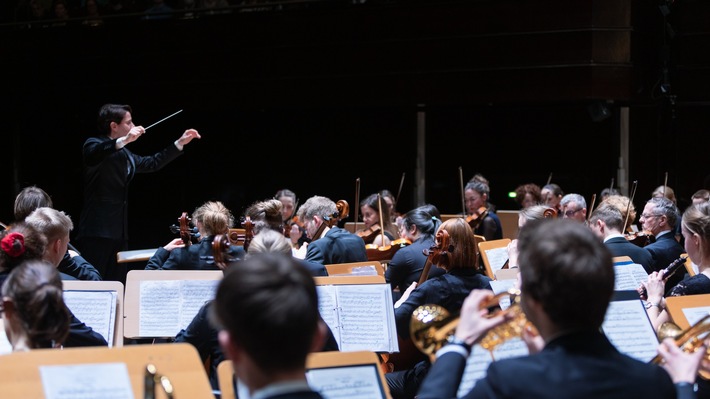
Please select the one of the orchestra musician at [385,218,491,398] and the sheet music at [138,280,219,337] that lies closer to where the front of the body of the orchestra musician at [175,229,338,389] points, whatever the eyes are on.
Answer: the sheet music

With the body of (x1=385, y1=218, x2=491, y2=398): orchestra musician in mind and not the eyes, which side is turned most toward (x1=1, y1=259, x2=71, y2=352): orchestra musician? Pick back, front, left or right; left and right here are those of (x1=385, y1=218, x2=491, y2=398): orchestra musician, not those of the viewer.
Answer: left

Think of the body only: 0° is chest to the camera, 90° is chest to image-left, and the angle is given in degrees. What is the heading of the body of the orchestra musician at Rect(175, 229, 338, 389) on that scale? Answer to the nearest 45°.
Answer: approximately 180°

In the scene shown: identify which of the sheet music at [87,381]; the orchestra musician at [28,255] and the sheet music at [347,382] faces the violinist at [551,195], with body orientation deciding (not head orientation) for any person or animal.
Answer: the orchestra musician

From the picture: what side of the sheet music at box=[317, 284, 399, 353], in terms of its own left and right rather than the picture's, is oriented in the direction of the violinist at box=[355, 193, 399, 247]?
back

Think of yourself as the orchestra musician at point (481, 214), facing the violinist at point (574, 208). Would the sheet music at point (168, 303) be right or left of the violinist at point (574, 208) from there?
right

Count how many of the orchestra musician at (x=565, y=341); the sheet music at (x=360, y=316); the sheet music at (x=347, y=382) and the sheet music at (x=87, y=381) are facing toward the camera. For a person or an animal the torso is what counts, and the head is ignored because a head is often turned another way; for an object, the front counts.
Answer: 3

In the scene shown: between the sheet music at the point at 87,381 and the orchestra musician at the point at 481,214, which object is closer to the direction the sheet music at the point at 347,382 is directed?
the sheet music

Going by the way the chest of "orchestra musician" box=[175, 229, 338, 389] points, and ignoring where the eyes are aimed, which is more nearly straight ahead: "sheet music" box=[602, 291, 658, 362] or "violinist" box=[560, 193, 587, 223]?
the violinist

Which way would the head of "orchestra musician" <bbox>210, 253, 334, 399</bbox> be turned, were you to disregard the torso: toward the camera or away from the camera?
away from the camera

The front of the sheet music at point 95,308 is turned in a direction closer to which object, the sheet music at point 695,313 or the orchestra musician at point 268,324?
the orchestra musician
